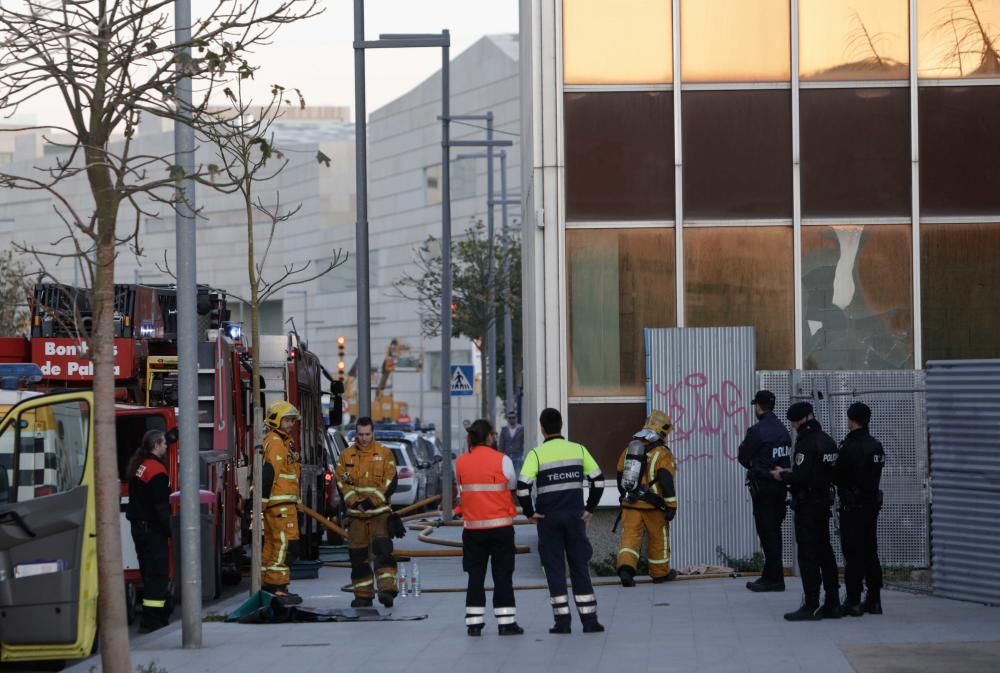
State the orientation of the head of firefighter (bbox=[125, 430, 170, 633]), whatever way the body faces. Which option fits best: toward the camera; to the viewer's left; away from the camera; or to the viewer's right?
to the viewer's right

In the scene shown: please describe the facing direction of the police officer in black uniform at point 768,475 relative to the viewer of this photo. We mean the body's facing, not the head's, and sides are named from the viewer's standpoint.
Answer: facing away from the viewer and to the left of the viewer

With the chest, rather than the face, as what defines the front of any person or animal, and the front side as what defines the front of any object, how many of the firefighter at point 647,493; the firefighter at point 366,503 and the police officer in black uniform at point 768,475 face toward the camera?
1

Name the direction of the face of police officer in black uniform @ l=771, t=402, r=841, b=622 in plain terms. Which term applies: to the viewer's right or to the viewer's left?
to the viewer's left

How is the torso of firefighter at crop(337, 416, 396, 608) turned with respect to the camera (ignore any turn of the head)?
toward the camera

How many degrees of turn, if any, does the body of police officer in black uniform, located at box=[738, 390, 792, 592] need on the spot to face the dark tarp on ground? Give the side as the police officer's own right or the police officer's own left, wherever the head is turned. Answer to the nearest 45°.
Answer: approximately 45° to the police officer's own left

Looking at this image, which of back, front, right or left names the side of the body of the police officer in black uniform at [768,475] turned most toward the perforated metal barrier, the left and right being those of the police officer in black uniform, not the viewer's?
right

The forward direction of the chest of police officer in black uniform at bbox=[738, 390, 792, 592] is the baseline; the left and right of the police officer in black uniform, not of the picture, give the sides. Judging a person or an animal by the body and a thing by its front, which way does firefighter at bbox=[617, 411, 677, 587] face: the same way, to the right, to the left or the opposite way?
to the right

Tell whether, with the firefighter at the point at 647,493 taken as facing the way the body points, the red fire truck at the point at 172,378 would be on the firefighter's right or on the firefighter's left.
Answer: on the firefighter's left

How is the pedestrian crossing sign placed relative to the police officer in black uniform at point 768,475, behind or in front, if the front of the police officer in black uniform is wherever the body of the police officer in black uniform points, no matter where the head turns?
in front
